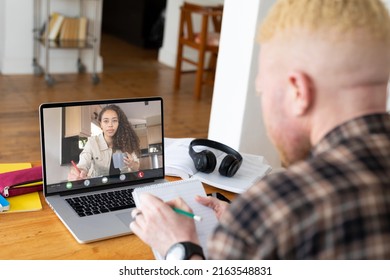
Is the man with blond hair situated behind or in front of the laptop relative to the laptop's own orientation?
in front

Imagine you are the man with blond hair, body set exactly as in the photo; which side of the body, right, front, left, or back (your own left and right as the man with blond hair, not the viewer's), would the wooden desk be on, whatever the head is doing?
front

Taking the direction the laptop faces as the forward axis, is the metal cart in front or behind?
behind

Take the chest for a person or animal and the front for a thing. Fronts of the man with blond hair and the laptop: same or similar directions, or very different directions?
very different directions

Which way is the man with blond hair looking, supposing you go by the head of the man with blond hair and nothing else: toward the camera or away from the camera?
away from the camera

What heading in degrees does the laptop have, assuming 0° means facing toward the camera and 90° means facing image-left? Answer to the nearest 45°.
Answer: approximately 315°

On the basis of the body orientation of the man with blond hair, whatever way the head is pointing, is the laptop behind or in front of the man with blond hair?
in front

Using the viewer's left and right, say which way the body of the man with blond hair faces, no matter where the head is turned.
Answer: facing away from the viewer and to the left of the viewer
